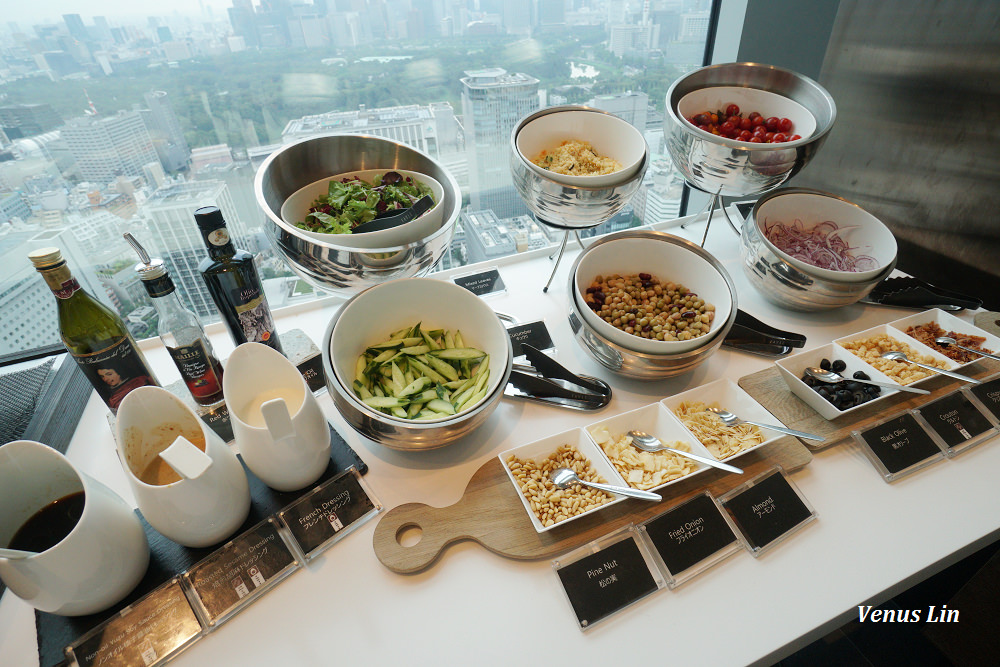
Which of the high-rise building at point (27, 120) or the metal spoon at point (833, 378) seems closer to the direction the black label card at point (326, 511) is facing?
the metal spoon

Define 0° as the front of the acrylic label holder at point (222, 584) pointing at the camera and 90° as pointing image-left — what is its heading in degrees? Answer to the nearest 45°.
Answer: approximately 315°

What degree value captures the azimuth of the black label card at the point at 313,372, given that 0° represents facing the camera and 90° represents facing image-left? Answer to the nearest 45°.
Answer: approximately 0°

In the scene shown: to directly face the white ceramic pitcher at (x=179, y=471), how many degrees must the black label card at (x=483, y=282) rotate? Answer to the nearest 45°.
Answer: approximately 45° to its right

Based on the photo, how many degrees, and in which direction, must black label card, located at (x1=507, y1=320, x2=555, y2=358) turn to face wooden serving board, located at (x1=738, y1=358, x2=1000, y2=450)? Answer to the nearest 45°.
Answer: approximately 90° to its left
